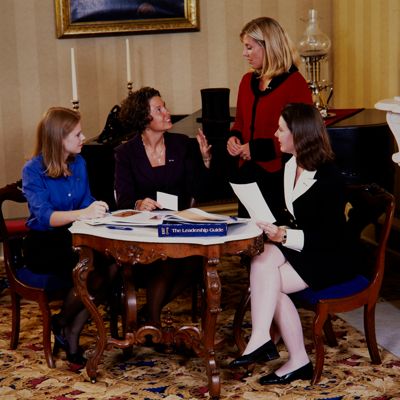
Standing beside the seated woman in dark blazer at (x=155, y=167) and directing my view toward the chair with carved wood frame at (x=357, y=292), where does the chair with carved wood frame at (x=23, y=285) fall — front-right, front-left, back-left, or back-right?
back-right

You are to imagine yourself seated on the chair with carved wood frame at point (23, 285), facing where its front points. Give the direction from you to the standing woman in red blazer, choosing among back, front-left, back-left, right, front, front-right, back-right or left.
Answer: front-left

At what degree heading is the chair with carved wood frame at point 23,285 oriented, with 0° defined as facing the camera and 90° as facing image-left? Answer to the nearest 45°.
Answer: approximately 315°

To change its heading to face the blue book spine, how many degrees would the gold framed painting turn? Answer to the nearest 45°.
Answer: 0° — it already faces it

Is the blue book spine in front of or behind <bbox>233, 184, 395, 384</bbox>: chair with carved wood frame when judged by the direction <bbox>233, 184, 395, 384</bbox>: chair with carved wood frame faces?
in front

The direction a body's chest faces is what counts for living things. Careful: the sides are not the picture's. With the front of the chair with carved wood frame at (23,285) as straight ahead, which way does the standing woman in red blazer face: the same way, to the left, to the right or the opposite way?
to the right

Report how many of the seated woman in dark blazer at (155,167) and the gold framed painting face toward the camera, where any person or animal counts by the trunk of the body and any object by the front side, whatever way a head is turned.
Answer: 2

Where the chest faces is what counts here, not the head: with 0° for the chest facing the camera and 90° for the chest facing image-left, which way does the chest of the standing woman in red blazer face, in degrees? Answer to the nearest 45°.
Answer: approximately 45°

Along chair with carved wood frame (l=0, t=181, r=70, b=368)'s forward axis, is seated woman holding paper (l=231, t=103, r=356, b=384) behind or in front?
in front

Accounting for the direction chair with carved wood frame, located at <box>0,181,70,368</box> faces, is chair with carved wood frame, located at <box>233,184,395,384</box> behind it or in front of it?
in front

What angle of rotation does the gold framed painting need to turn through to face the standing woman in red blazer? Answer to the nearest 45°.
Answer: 0° — it already faces them

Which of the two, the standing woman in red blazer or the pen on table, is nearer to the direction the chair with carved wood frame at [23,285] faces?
the pen on table

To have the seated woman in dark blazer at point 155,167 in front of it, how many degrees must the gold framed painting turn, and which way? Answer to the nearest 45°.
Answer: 0° — it already faces them

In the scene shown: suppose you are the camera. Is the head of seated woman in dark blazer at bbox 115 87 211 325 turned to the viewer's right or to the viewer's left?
to the viewer's right

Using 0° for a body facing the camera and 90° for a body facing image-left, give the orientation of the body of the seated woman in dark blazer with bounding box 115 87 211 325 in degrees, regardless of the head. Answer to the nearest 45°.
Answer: approximately 0°
